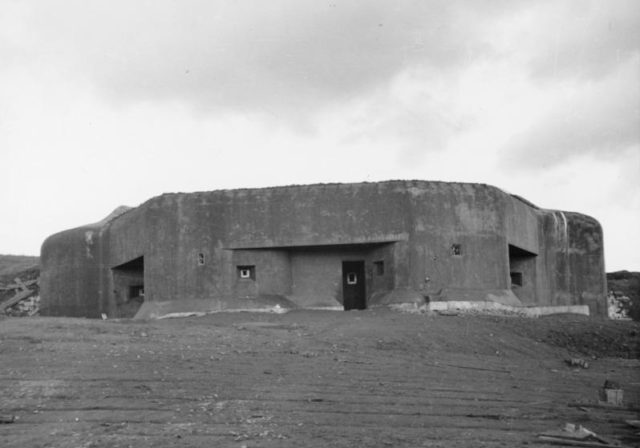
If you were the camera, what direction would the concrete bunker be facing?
facing the viewer

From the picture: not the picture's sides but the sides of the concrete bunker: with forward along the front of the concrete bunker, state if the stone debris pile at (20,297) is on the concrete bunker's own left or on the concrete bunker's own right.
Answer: on the concrete bunker's own right
